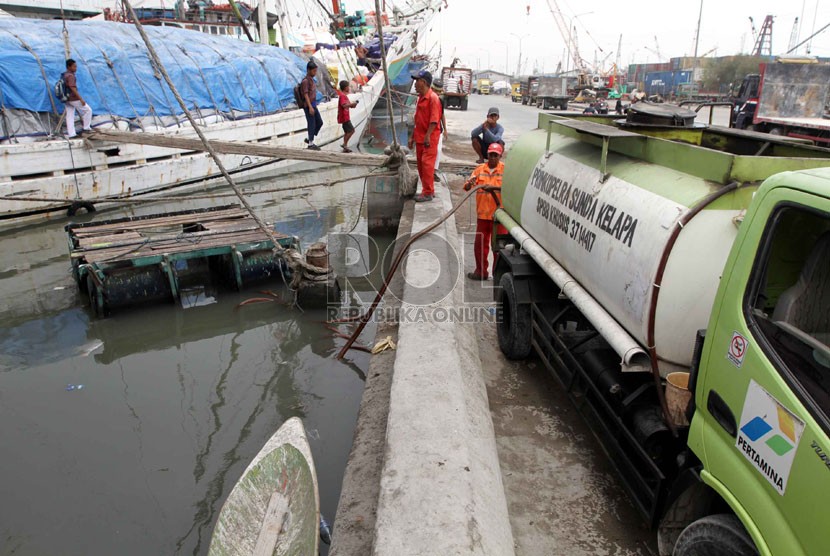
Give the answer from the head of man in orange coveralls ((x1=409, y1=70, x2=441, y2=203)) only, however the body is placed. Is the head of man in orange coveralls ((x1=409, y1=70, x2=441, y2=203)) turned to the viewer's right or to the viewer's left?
to the viewer's left

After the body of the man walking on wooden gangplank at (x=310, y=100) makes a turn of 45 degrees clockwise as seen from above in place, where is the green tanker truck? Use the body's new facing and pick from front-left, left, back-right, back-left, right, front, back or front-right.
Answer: front-right

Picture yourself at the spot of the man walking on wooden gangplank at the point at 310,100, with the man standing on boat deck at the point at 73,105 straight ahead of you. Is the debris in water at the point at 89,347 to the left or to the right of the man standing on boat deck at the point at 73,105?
left

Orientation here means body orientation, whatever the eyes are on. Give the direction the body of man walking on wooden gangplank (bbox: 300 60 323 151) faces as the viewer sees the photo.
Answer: to the viewer's right

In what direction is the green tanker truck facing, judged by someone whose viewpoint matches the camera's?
facing the viewer and to the right of the viewer
